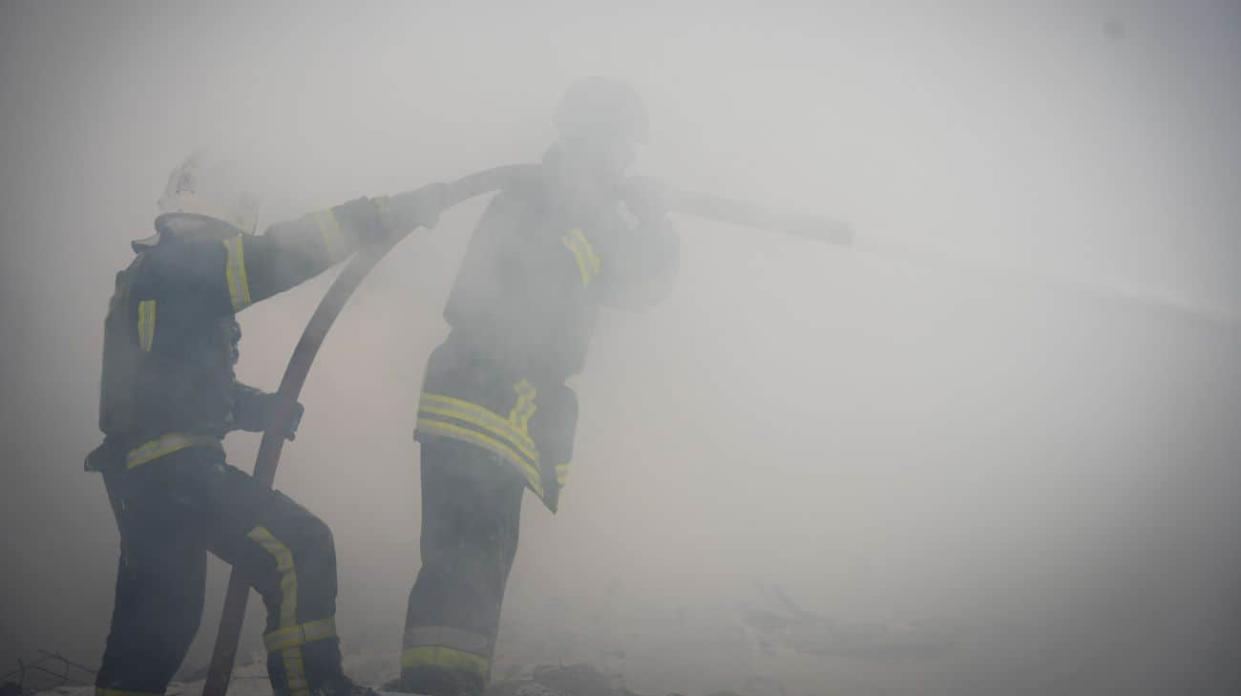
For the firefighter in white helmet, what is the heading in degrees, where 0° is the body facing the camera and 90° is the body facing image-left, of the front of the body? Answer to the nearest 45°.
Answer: approximately 225°

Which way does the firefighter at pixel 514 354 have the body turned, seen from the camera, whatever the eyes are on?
to the viewer's right

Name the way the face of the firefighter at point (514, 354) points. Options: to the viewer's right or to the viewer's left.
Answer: to the viewer's right

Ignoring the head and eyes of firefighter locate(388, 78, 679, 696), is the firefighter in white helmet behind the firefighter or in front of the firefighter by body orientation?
behind

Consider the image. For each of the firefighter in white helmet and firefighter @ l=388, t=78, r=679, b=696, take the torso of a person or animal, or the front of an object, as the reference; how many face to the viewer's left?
0
